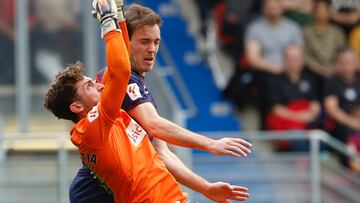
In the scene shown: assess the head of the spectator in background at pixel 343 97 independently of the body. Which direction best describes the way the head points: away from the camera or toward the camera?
toward the camera

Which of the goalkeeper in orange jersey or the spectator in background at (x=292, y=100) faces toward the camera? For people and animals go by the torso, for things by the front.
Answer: the spectator in background

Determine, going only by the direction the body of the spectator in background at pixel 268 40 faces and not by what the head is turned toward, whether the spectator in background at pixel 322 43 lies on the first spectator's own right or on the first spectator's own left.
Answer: on the first spectator's own left

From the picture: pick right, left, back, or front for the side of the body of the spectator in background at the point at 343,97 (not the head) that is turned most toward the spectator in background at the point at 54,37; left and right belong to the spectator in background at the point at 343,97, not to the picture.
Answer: right

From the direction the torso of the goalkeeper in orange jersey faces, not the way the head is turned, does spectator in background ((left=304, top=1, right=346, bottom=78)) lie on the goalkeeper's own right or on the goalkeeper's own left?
on the goalkeeper's own left

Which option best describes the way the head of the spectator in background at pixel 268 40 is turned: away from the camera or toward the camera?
toward the camera

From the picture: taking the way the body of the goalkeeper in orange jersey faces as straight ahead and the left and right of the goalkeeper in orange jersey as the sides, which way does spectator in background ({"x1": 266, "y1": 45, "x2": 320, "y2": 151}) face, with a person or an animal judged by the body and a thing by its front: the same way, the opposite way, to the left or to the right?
to the right

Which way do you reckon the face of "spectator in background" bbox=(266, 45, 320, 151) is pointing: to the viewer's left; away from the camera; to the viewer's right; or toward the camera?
toward the camera

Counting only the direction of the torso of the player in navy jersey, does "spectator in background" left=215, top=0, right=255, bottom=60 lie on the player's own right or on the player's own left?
on the player's own left

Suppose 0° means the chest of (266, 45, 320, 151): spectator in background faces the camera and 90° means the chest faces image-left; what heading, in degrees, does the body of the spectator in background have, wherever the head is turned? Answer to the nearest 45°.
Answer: approximately 0°

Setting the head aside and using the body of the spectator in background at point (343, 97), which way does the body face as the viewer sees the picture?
toward the camera

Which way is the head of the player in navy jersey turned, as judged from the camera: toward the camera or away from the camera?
toward the camera
